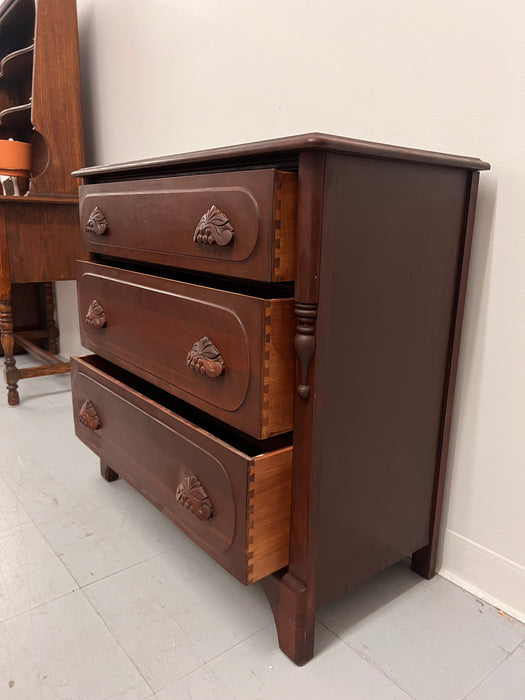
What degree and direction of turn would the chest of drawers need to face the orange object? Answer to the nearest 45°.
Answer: approximately 90° to its right

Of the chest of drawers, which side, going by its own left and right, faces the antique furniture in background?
right
